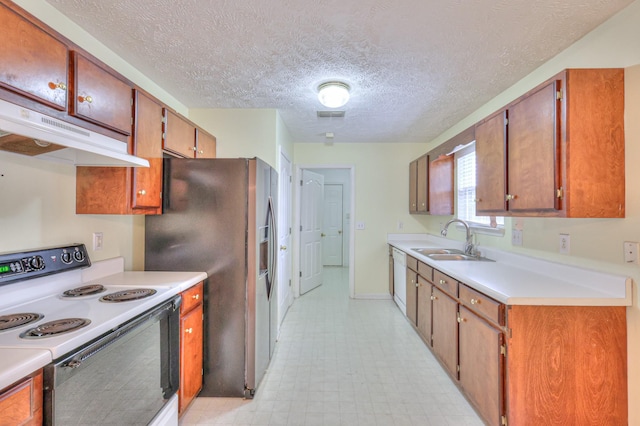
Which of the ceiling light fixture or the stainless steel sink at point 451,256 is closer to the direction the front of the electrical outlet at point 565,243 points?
the ceiling light fixture

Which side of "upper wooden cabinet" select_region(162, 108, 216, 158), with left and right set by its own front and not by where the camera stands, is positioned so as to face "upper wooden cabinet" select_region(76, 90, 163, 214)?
right

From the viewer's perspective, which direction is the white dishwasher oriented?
to the viewer's left

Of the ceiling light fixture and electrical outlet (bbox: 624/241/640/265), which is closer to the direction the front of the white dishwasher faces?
the ceiling light fixture

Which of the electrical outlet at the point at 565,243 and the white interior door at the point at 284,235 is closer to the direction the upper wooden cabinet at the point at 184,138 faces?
the electrical outlet

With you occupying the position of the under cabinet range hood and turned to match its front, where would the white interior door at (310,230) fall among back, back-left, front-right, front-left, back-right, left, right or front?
left

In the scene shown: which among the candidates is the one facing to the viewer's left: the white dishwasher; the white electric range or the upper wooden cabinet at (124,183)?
the white dishwasher

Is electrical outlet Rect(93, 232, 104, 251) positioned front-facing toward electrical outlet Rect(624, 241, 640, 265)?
yes

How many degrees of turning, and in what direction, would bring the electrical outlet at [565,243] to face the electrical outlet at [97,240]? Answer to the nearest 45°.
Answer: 0° — it already faces it

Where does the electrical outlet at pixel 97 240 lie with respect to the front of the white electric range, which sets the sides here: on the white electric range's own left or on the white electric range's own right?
on the white electric range's own left
